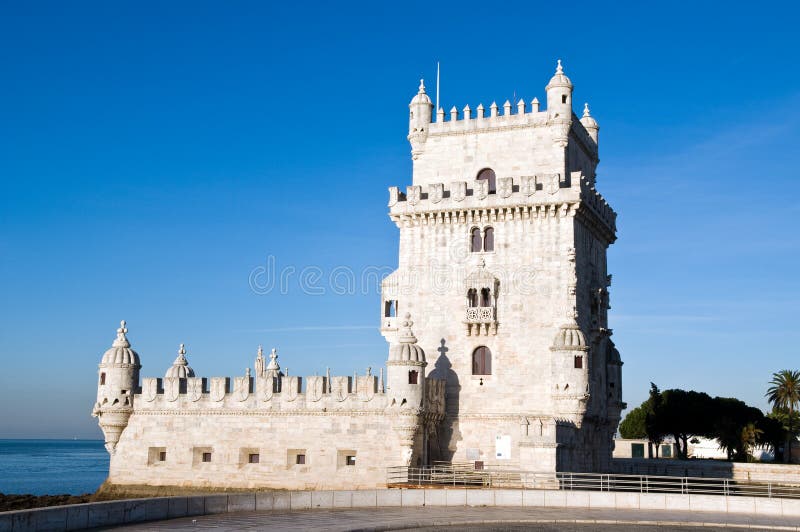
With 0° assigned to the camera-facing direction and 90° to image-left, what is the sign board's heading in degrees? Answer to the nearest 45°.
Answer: approximately 0°
